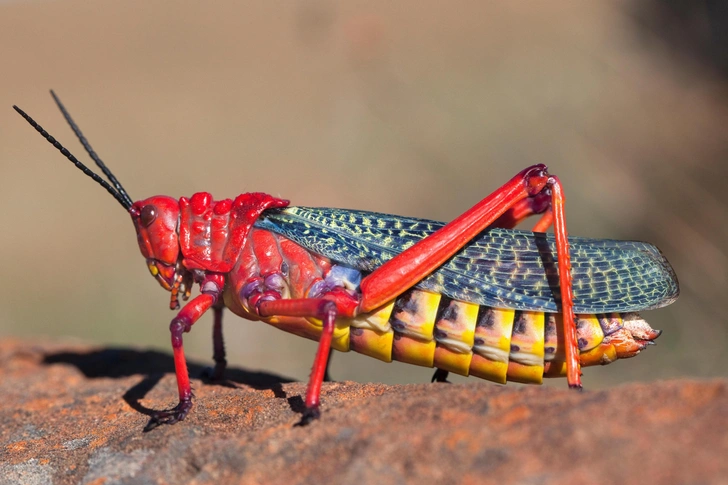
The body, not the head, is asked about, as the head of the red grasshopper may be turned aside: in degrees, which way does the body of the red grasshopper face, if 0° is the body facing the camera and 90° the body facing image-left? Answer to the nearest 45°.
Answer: approximately 90°
